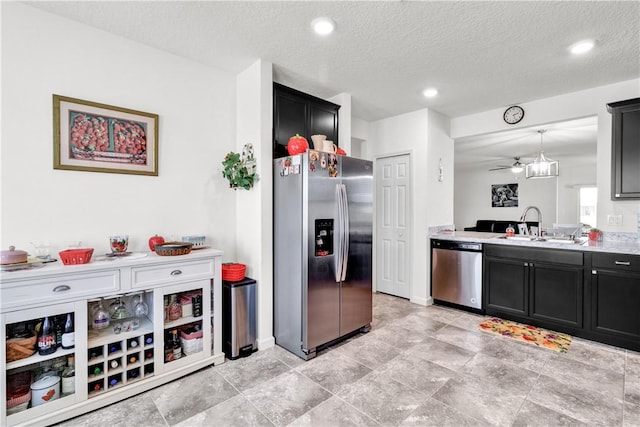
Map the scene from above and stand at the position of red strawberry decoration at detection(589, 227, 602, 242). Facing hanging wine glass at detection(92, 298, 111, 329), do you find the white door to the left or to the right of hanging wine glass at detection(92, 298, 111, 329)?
right

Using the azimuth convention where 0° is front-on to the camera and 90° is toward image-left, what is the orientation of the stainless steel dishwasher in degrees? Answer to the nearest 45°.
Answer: approximately 45°

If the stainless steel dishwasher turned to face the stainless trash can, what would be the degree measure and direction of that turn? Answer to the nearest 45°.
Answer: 0° — it already faces it

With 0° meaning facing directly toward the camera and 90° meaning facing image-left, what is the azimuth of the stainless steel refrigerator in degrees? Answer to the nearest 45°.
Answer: approximately 315°

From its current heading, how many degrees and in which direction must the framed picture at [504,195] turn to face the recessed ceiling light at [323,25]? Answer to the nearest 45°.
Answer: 0° — it already faces it

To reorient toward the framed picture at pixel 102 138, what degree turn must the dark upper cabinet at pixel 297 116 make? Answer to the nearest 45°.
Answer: approximately 90° to its right
